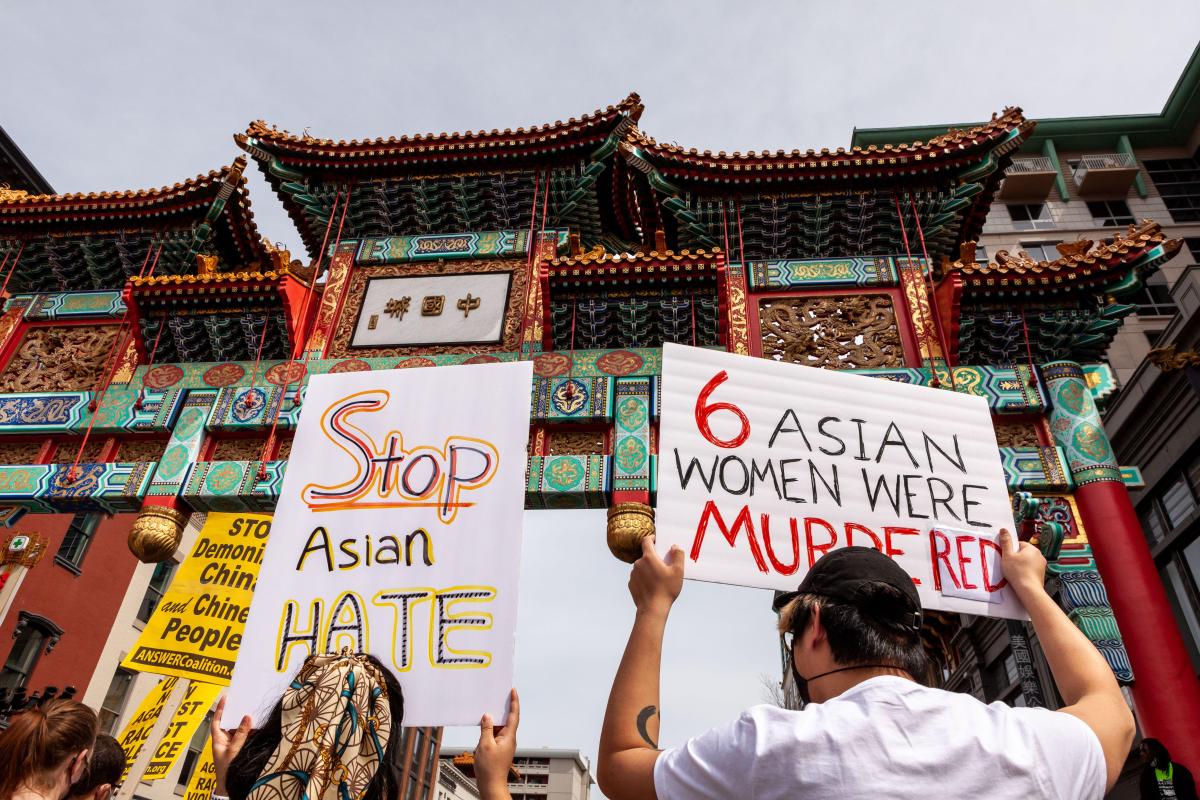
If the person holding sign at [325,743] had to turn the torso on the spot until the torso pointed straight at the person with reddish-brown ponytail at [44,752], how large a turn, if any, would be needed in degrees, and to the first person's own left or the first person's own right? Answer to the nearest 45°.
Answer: approximately 45° to the first person's own left

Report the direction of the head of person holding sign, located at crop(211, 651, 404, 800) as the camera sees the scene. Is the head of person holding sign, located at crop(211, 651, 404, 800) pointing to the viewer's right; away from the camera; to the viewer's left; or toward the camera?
away from the camera

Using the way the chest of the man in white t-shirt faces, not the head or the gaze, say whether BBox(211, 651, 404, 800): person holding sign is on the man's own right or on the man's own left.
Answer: on the man's own left

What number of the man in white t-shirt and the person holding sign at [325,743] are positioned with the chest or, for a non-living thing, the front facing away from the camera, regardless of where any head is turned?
2

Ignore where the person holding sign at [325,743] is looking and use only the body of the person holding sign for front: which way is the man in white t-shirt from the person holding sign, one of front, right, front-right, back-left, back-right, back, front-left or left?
back-right

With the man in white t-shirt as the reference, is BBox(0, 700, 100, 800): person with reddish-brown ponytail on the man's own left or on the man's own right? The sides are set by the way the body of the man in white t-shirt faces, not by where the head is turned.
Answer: on the man's own left

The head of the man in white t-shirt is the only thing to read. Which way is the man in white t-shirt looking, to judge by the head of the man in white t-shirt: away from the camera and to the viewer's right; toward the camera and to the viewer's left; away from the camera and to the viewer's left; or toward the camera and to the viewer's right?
away from the camera and to the viewer's left

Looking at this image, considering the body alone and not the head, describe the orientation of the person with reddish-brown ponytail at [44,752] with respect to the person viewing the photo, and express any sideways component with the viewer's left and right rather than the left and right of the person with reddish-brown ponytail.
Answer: facing away from the viewer and to the right of the viewer

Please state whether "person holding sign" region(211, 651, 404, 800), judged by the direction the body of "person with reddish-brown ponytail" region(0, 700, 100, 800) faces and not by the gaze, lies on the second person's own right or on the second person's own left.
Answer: on the second person's own right

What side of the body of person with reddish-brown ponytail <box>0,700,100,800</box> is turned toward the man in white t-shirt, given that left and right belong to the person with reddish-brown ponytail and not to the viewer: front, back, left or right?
right

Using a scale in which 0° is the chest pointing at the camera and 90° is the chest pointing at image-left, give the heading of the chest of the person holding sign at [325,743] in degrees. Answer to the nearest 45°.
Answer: approximately 180°

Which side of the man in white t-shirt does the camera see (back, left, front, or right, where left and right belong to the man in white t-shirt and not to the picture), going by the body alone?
back
